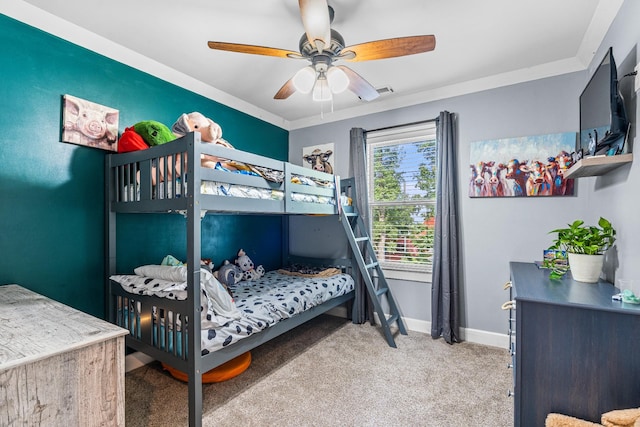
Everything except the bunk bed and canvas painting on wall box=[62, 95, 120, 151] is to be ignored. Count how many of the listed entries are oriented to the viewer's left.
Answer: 0

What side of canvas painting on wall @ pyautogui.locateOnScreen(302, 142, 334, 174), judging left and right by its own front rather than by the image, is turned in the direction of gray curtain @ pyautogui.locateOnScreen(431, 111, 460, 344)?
left

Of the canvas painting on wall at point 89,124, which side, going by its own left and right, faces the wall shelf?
front

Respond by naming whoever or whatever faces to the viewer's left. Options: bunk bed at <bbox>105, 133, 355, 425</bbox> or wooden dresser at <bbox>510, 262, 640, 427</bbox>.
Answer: the wooden dresser

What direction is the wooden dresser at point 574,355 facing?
to the viewer's left

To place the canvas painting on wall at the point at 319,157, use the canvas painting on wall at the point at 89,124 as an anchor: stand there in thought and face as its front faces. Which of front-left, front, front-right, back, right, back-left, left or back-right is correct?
front-left

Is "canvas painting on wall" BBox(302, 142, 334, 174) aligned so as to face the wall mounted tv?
no

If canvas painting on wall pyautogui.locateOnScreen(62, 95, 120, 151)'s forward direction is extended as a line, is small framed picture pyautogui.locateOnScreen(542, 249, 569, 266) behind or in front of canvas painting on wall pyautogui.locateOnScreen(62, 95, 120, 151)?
in front

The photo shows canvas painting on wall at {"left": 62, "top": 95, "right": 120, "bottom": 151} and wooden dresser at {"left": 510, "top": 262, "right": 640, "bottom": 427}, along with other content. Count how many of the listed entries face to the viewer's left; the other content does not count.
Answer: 1

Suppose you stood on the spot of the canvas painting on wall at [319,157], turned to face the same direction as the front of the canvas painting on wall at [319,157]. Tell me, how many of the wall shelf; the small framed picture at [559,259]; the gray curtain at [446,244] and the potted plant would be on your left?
4

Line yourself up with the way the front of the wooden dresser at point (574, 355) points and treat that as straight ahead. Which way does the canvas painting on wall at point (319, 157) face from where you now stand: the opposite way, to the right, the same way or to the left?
to the left

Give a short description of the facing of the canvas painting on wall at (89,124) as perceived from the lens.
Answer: facing the viewer and to the right of the viewer
